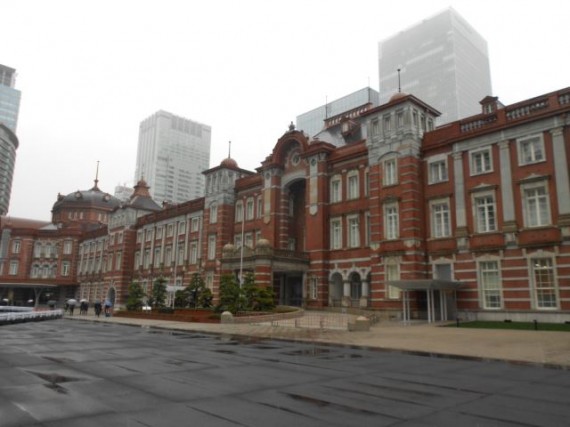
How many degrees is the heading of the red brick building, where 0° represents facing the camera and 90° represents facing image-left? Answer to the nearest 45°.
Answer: approximately 45°
